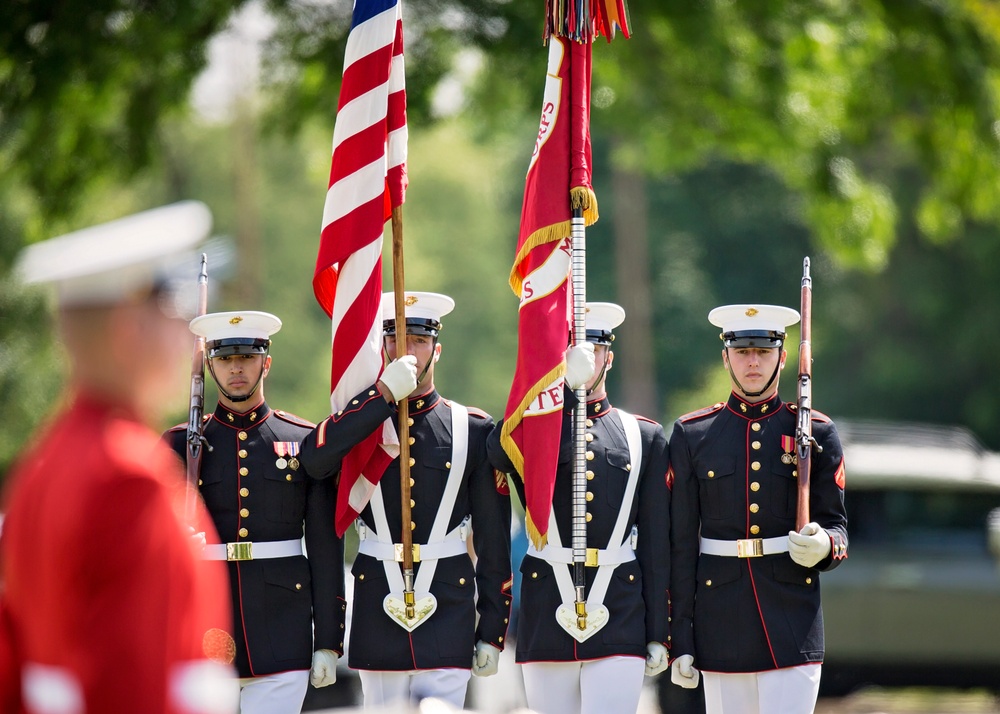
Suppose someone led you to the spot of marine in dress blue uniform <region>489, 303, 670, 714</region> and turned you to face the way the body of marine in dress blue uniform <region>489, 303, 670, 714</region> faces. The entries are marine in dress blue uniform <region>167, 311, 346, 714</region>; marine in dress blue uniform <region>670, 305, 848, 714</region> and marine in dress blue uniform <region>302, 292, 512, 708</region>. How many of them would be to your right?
2

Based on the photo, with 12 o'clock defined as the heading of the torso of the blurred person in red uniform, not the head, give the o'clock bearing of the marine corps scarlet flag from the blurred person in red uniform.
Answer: The marine corps scarlet flag is roughly at 10 o'clock from the blurred person in red uniform.

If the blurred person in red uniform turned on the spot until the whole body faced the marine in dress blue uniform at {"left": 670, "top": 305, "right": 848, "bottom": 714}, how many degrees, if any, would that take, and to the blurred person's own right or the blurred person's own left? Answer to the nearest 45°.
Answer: approximately 45° to the blurred person's own left

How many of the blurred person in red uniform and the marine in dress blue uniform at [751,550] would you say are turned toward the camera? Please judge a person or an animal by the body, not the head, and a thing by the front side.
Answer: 1

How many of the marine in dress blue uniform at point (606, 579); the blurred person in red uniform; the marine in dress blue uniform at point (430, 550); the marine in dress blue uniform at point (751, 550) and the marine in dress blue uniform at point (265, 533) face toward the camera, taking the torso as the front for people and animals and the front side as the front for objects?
4

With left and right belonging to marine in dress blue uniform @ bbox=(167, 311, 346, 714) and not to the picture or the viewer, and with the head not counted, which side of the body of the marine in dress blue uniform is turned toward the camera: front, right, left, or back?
front

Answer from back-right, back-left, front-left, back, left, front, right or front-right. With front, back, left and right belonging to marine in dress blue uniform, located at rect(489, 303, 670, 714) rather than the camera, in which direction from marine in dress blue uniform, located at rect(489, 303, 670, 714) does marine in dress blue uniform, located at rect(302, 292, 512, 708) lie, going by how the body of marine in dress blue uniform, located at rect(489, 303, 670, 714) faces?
right

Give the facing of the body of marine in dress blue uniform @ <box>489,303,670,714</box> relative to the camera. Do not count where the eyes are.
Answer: toward the camera

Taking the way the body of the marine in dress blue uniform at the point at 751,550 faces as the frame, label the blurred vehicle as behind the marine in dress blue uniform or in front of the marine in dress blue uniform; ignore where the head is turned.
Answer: behind

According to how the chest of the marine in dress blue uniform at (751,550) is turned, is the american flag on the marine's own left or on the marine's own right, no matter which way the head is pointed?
on the marine's own right

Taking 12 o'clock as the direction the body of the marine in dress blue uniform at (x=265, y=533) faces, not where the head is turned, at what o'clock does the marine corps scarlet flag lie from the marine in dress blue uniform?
The marine corps scarlet flag is roughly at 9 o'clock from the marine in dress blue uniform.

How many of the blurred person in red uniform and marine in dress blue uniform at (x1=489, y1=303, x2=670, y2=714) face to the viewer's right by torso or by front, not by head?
1
